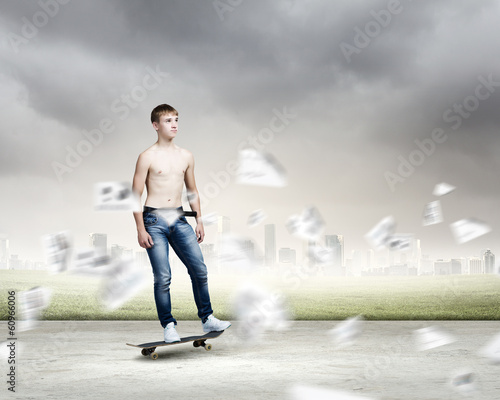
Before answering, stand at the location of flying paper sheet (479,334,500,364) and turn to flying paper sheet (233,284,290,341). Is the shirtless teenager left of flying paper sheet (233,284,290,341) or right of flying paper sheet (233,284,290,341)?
left

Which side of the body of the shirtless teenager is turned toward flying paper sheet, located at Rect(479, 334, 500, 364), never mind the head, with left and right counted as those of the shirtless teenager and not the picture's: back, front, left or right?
left

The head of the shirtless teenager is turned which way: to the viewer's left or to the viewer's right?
to the viewer's right

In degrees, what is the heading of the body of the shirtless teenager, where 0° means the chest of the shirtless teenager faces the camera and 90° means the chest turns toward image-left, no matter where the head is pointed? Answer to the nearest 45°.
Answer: approximately 0°

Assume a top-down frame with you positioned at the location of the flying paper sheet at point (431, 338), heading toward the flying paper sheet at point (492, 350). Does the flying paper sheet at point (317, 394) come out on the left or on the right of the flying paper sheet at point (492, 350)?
right

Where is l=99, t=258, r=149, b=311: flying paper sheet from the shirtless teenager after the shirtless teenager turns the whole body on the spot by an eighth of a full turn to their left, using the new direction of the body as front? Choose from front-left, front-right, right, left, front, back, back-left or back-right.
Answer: back

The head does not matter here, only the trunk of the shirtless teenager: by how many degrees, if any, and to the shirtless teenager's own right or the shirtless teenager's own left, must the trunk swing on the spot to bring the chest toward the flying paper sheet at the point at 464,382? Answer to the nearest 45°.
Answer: approximately 45° to the shirtless teenager's own left
